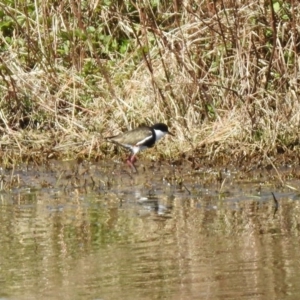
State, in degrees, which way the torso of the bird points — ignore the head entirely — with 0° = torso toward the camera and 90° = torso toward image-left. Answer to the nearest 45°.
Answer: approximately 270°
